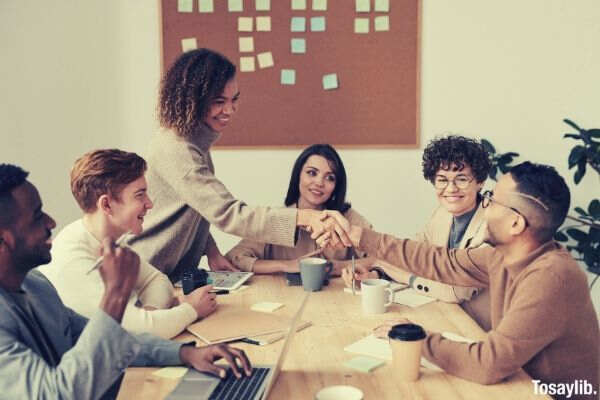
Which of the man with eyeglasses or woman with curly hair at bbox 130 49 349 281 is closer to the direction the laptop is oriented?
the woman with curly hair

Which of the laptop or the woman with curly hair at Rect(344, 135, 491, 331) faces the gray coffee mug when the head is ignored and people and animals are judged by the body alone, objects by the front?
the woman with curly hair

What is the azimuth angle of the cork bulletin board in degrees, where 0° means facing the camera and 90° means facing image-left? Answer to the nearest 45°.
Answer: approximately 0°

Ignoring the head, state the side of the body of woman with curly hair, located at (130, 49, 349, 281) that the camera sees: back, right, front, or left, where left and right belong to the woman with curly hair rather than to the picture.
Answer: right

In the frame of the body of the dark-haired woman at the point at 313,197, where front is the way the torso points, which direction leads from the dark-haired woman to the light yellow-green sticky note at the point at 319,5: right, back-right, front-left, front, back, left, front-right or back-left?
back

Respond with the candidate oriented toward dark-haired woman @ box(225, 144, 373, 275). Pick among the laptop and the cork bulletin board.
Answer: the cork bulletin board

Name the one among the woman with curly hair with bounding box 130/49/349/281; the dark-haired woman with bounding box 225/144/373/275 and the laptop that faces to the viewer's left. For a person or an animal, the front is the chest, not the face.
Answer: the laptop

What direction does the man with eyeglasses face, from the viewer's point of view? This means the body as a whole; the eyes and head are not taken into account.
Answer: to the viewer's left

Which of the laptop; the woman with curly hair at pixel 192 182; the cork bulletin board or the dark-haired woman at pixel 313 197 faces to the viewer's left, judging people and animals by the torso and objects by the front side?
the laptop

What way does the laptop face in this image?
to the viewer's left

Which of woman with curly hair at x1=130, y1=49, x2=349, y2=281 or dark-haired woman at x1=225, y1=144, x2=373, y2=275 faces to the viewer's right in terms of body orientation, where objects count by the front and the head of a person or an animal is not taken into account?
the woman with curly hair

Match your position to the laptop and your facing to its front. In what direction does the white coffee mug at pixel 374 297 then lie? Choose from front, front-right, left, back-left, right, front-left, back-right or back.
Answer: back-right

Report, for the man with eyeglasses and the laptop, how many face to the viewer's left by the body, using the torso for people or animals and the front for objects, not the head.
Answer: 2
